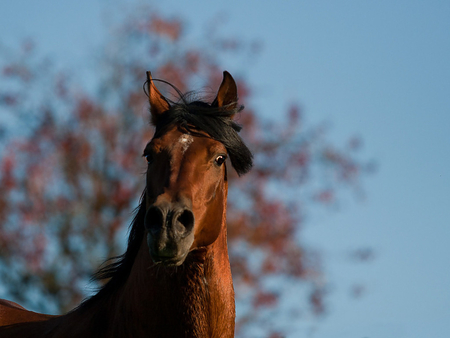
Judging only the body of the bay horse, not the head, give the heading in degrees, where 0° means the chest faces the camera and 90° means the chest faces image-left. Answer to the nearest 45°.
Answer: approximately 315°
